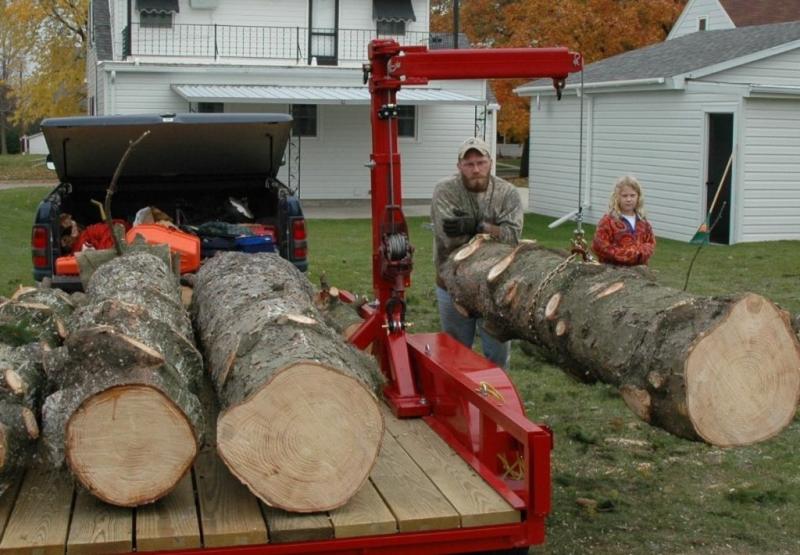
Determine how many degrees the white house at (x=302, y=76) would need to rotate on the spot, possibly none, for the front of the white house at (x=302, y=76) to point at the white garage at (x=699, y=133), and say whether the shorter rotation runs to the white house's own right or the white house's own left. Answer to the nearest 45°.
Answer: approximately 45° to the white house's own left

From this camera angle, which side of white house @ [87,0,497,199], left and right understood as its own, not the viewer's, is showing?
front

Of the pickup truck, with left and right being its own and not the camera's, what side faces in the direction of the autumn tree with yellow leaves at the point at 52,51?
front

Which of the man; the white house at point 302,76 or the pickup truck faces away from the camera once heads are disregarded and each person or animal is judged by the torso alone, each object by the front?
the pickup truck

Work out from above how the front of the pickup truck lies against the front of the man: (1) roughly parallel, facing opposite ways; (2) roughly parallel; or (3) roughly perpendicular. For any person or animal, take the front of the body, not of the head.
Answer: roughly parallel, facing opposite ways

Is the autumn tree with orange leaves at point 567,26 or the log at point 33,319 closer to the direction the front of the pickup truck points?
the autumn tree with orange leaves

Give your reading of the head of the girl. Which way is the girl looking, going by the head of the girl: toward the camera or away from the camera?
toward the camera

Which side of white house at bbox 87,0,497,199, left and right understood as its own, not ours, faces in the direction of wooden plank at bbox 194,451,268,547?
front

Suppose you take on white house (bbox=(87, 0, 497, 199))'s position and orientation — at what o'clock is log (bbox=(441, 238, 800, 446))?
The log is roughly at 12 o'clock from the white house.

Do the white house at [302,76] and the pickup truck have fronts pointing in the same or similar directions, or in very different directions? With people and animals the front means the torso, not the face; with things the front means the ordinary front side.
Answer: very different directions

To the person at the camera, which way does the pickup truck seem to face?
facing away from the viewer

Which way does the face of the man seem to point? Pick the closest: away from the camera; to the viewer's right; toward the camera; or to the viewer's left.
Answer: toward the camera
